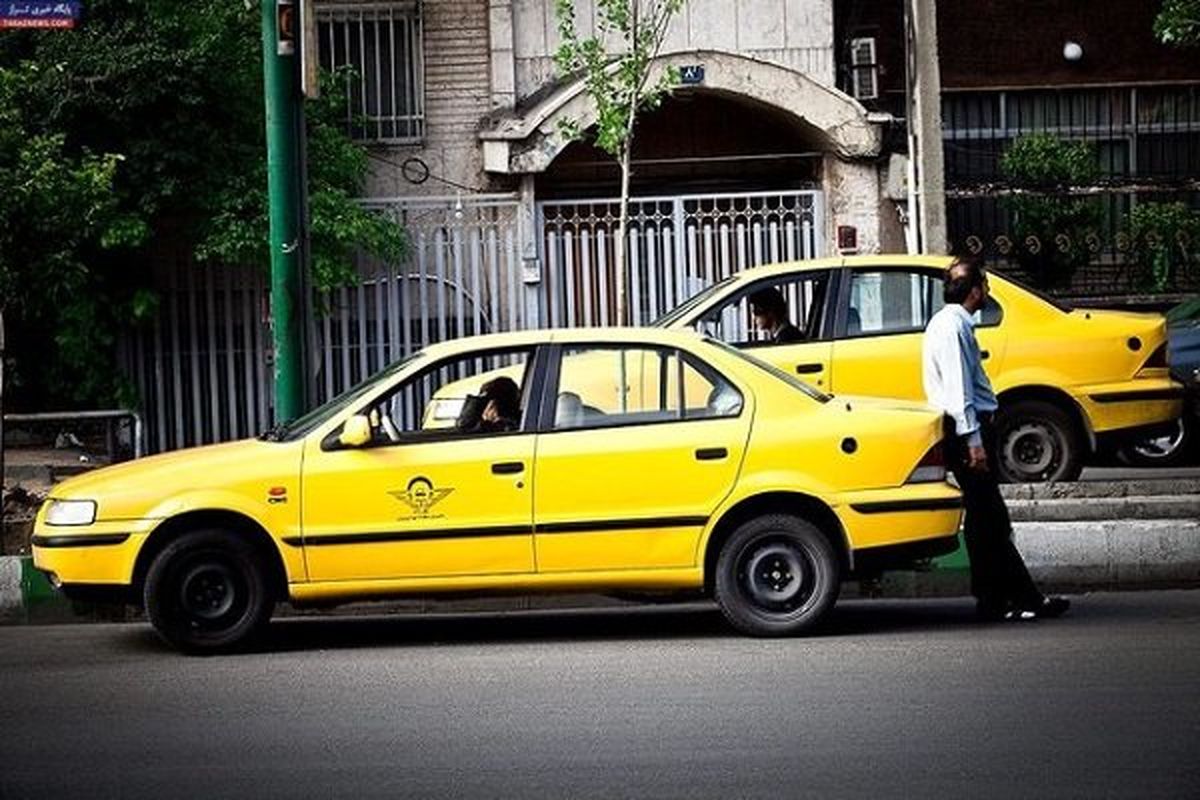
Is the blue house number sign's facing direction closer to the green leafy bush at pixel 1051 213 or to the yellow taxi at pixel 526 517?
the yellow taxi

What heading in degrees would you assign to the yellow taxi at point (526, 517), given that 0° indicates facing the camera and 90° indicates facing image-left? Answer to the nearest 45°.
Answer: approximately 90°

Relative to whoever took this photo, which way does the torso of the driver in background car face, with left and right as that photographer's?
facing to the left of the viewer

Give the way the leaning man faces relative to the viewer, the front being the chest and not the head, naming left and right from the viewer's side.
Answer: facing to the right of the viewer

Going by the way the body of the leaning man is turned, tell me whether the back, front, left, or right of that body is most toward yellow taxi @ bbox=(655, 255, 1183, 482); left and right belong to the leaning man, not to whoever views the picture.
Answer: left

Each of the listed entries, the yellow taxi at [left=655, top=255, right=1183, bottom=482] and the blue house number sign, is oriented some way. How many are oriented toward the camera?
1

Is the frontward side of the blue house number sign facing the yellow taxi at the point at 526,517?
yes

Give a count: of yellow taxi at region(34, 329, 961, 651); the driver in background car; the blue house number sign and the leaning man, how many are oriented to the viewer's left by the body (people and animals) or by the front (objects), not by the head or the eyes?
2

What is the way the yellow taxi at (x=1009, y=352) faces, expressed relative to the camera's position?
facing to the left of the viewer

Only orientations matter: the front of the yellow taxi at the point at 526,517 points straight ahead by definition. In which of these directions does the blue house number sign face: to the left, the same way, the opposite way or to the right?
to the left

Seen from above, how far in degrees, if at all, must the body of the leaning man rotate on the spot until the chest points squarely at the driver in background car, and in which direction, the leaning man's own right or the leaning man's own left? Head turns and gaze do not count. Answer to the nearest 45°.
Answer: approximately 135° to the leaning man's own left
